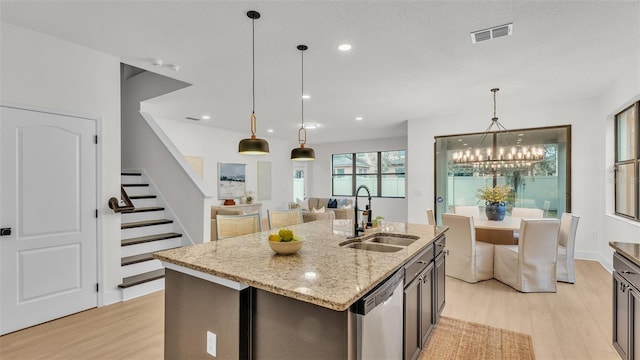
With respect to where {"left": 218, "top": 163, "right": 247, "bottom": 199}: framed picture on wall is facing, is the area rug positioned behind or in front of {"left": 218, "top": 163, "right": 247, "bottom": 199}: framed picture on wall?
in front

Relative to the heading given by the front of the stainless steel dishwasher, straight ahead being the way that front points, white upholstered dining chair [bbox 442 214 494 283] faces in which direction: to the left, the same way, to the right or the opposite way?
to the left

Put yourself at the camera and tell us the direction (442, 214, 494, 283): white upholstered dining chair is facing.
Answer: facing away from the viewer and to the right of the viewer

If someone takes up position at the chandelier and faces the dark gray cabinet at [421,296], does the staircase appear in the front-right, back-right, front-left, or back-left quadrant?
front-right

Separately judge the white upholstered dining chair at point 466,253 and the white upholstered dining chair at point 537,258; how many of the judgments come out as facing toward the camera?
0

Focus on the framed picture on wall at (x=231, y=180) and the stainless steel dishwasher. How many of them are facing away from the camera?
0

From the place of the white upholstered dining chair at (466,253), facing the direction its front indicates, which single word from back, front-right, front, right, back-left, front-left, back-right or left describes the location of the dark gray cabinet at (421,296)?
back-right

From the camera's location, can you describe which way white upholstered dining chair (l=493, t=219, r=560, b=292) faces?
facing away from the viewer and to the left of the viewer

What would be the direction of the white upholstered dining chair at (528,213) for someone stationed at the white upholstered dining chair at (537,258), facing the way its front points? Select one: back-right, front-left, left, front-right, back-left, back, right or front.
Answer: front-right

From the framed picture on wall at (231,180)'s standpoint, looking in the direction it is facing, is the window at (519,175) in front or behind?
in front

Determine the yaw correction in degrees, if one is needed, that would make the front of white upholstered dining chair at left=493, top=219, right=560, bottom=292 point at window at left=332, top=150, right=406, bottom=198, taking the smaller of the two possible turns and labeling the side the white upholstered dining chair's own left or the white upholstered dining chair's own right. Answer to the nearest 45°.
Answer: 0° — it already faces it

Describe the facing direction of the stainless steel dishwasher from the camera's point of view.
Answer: facing the viewer and to the right of the viewer

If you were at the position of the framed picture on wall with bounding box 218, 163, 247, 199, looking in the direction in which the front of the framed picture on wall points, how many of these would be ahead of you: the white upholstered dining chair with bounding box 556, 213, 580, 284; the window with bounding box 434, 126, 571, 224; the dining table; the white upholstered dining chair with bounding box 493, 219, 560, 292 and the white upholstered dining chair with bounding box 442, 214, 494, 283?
5

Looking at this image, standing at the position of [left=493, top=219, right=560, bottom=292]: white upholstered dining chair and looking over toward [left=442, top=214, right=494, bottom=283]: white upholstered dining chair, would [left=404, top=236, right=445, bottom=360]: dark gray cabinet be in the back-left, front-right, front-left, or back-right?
front-left

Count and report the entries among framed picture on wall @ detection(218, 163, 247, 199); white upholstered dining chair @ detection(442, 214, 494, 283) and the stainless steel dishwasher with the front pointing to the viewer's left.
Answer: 0

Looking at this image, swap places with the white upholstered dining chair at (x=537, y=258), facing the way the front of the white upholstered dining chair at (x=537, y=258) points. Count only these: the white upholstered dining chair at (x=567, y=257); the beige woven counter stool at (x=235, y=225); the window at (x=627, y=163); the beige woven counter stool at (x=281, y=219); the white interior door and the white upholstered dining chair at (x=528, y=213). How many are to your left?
3

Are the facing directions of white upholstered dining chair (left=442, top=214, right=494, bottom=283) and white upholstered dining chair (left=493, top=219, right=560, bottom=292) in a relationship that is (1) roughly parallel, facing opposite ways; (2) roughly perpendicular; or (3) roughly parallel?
roughly perpendicular
